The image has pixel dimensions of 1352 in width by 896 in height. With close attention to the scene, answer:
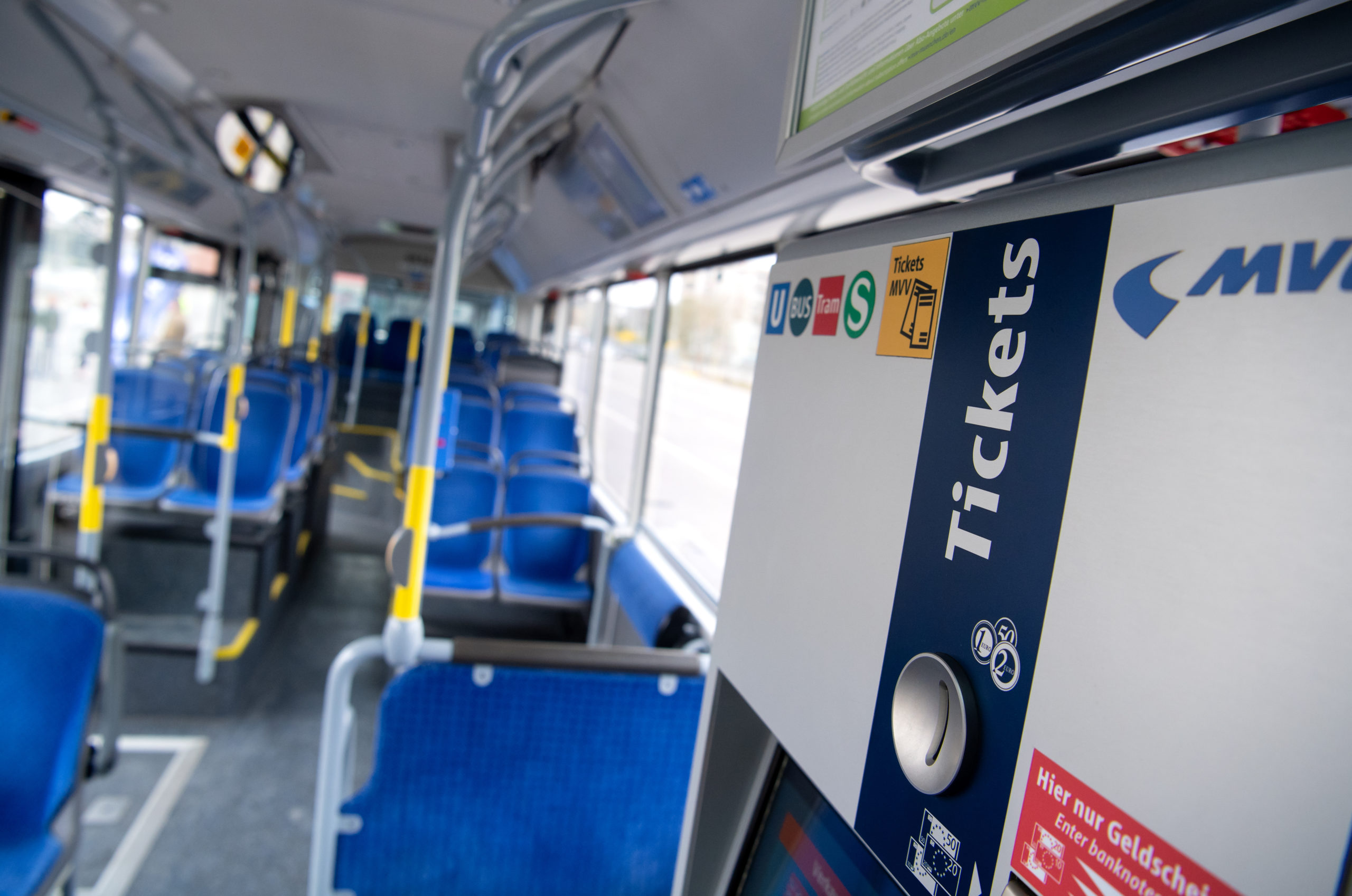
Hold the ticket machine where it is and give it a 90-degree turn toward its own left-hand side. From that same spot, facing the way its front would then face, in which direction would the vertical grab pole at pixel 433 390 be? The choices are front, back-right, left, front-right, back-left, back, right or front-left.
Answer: back

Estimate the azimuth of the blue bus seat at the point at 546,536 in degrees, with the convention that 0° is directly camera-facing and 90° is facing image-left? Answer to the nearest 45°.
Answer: approximately 0°

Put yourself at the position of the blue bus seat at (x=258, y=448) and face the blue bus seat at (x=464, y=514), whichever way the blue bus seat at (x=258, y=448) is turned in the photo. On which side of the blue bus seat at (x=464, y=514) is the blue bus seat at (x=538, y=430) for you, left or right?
left

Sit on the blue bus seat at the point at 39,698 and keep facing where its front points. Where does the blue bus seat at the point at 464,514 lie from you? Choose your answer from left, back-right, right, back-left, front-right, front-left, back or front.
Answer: back

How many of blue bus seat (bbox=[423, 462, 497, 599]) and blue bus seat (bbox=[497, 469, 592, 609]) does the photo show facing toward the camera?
2

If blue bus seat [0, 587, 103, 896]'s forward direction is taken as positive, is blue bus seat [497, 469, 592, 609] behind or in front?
behind

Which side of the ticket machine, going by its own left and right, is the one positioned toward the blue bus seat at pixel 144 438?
right

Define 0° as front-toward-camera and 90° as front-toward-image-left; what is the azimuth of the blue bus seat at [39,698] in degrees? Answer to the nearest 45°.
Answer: approximately 45°

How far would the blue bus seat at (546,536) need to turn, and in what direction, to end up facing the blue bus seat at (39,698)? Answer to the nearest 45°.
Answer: approximately 45° to its right
